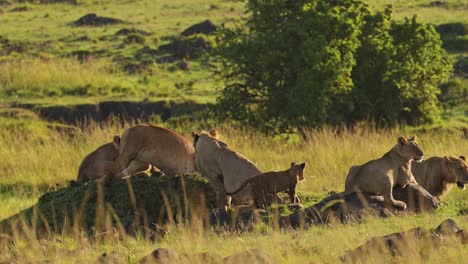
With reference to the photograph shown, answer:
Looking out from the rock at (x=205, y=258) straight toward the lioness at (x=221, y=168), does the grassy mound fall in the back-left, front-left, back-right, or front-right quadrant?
front-left

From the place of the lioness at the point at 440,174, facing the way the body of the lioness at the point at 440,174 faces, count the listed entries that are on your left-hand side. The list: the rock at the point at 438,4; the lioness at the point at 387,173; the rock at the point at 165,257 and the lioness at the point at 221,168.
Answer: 1

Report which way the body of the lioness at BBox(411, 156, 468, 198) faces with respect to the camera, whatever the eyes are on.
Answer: to the viewer's right

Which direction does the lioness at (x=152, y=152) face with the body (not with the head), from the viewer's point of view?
to the viewer's right

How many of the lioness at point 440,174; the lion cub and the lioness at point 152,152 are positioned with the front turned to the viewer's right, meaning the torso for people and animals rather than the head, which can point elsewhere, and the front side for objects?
3

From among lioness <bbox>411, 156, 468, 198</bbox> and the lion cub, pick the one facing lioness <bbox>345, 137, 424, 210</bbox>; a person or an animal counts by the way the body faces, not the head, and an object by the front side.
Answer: the lion cub

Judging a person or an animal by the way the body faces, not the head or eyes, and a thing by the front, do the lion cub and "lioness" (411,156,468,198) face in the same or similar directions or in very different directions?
same or similar directions

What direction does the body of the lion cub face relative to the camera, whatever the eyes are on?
to the viewer's right

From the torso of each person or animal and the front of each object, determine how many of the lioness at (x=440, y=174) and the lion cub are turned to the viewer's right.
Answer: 2

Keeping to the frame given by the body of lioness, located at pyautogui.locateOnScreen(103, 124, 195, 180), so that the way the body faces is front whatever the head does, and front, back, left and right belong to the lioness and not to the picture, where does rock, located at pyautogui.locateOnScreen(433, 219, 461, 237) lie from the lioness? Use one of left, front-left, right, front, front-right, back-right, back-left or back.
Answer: front-right

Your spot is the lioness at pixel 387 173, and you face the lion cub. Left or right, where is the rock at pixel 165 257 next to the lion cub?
left

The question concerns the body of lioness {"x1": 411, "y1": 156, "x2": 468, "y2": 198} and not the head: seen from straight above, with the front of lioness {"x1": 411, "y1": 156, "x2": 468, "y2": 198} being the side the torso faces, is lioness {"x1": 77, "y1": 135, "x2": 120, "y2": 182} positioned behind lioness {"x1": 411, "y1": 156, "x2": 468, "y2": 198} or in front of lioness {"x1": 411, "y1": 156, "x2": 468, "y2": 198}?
behind

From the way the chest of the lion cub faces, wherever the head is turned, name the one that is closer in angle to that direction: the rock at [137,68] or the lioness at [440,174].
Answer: the lioness
